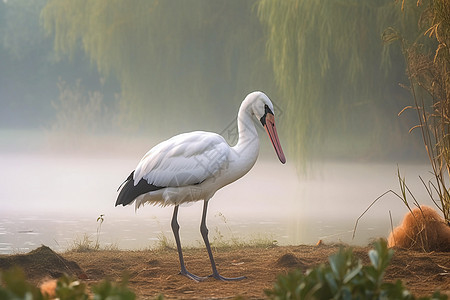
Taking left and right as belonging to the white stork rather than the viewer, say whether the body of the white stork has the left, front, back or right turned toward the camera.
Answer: right

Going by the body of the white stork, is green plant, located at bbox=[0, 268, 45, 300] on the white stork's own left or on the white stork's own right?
on the white stork's own right

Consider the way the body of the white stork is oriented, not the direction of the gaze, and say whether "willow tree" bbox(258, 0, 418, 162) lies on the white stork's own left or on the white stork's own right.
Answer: on the white stork's own left

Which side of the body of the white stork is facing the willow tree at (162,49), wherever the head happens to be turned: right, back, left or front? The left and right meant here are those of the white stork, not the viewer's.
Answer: left

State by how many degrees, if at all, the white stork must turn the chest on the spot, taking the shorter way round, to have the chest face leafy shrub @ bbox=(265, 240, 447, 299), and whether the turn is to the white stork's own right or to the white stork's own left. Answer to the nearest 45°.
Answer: approximately 90° to the white stork's own right
